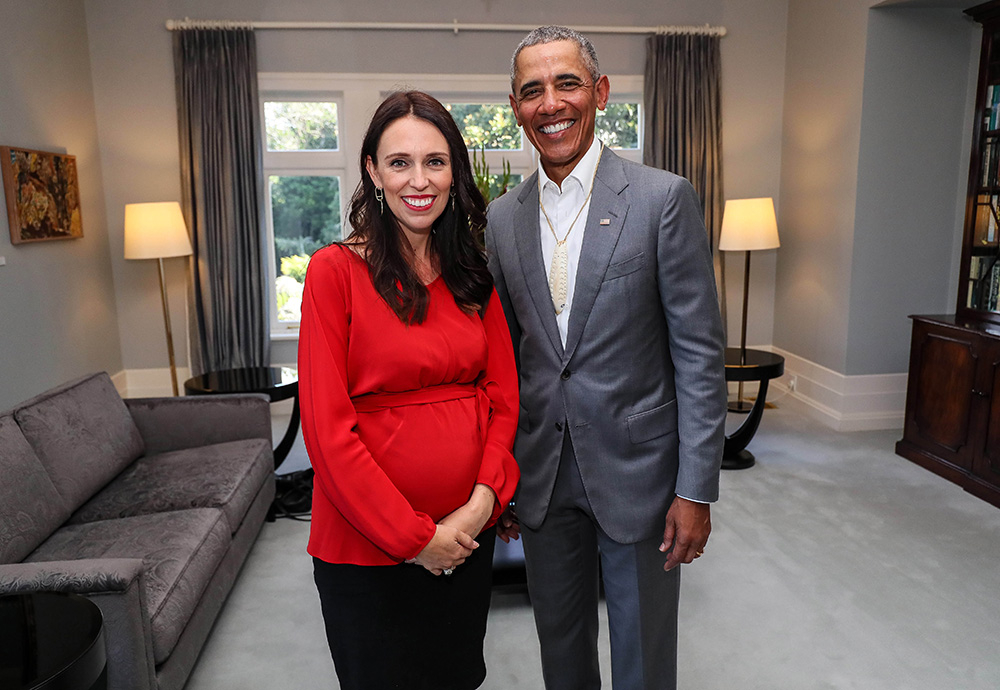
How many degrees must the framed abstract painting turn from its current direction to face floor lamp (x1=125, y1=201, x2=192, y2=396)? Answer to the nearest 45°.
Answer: approximately 45° to its left

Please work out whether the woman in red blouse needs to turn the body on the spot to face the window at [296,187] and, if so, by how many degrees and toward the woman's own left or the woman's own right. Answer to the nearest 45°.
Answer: approximately 135° to the woman's own left

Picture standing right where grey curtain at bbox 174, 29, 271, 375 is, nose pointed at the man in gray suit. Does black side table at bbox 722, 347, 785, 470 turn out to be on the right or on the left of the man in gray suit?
left

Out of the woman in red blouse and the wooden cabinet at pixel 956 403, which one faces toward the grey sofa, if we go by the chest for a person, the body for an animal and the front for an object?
the wooden cabinet

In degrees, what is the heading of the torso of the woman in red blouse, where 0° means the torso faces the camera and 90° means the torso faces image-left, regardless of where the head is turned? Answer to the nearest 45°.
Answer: approximately 315°

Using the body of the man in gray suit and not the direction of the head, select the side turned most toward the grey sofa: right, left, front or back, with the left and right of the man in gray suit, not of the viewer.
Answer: right

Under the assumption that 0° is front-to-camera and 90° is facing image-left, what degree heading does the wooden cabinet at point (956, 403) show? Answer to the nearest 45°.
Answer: approximately 45°
